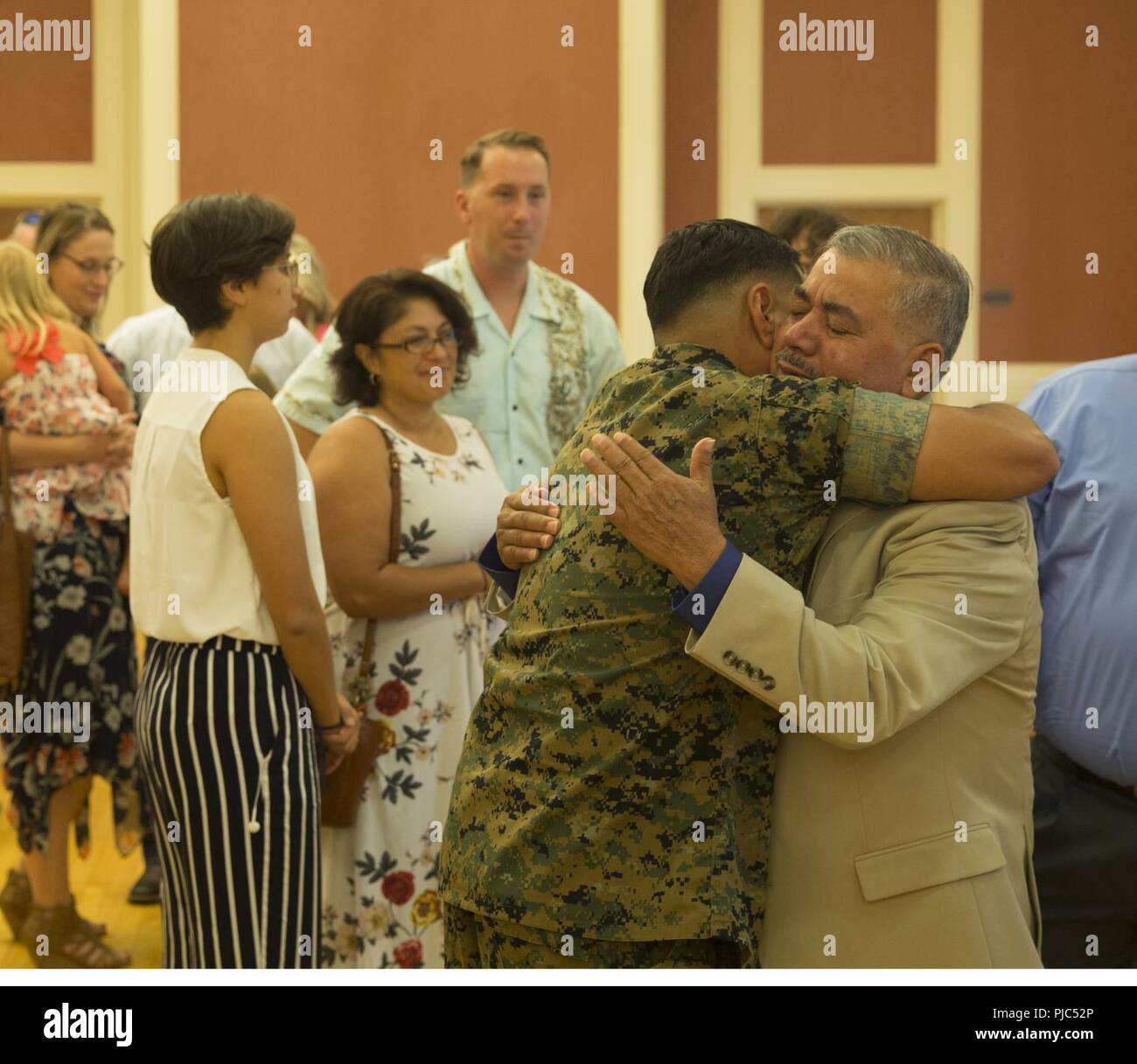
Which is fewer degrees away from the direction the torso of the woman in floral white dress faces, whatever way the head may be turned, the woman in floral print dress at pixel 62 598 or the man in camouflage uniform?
the man in camouflage uniform

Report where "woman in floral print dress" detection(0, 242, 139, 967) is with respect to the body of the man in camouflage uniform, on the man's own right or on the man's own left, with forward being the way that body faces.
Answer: on the man's own left

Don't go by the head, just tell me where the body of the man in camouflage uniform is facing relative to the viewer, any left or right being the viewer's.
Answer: facing away from the viewer and to the right of the viewer

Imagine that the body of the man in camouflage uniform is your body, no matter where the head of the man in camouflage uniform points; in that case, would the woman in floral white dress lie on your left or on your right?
on your left

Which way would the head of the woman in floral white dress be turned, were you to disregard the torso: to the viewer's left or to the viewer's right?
to the viewer's right

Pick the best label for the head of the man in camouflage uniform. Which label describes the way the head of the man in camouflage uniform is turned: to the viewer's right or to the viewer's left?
to the viewer's right

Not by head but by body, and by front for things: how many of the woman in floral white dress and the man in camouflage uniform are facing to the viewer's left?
0

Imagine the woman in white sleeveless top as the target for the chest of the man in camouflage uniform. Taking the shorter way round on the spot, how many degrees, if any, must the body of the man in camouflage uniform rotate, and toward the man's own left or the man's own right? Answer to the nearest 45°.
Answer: approximately 90° to the man's own left

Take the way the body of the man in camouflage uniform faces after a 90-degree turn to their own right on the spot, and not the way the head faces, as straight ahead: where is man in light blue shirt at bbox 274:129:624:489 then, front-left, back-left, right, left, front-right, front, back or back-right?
back-left

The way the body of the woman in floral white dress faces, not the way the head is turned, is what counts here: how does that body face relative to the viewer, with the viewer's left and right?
facing the viewer and to the right of the viewer

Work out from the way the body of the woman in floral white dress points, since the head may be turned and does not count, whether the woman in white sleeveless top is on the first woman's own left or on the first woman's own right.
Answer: on the first woman's own right

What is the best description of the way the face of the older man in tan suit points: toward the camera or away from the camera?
toward the camera

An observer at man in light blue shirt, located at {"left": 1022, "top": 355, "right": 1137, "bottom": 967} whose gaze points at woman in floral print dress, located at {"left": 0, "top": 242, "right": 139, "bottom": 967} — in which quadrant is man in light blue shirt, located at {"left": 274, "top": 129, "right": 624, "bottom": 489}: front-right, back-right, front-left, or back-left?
front-right
